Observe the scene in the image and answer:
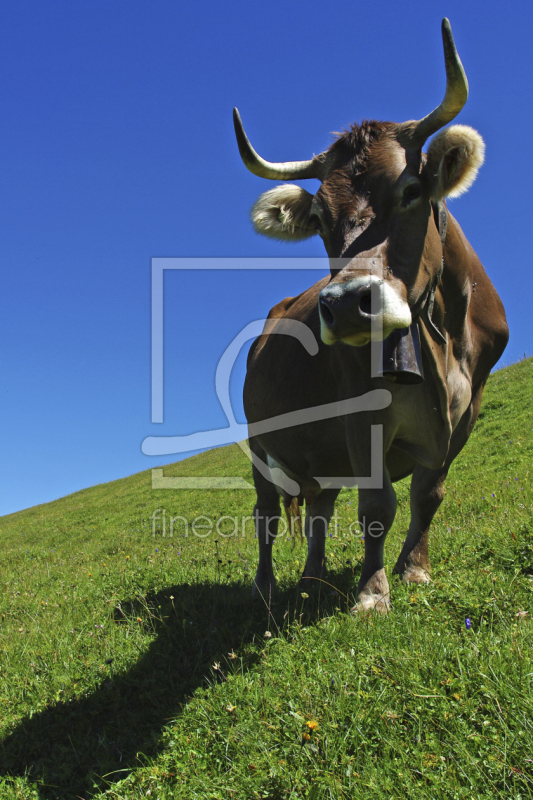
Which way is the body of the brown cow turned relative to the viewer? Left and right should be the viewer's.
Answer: facing the viewer and to the right of the viewer
